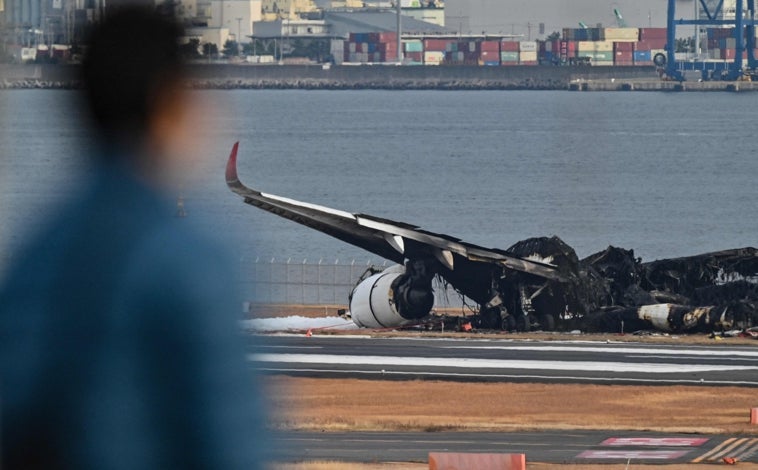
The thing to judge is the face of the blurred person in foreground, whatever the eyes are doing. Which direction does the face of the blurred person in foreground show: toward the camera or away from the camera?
away from the camera

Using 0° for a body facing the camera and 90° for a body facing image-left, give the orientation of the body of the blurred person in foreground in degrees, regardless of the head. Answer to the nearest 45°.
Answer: approximately 225°
